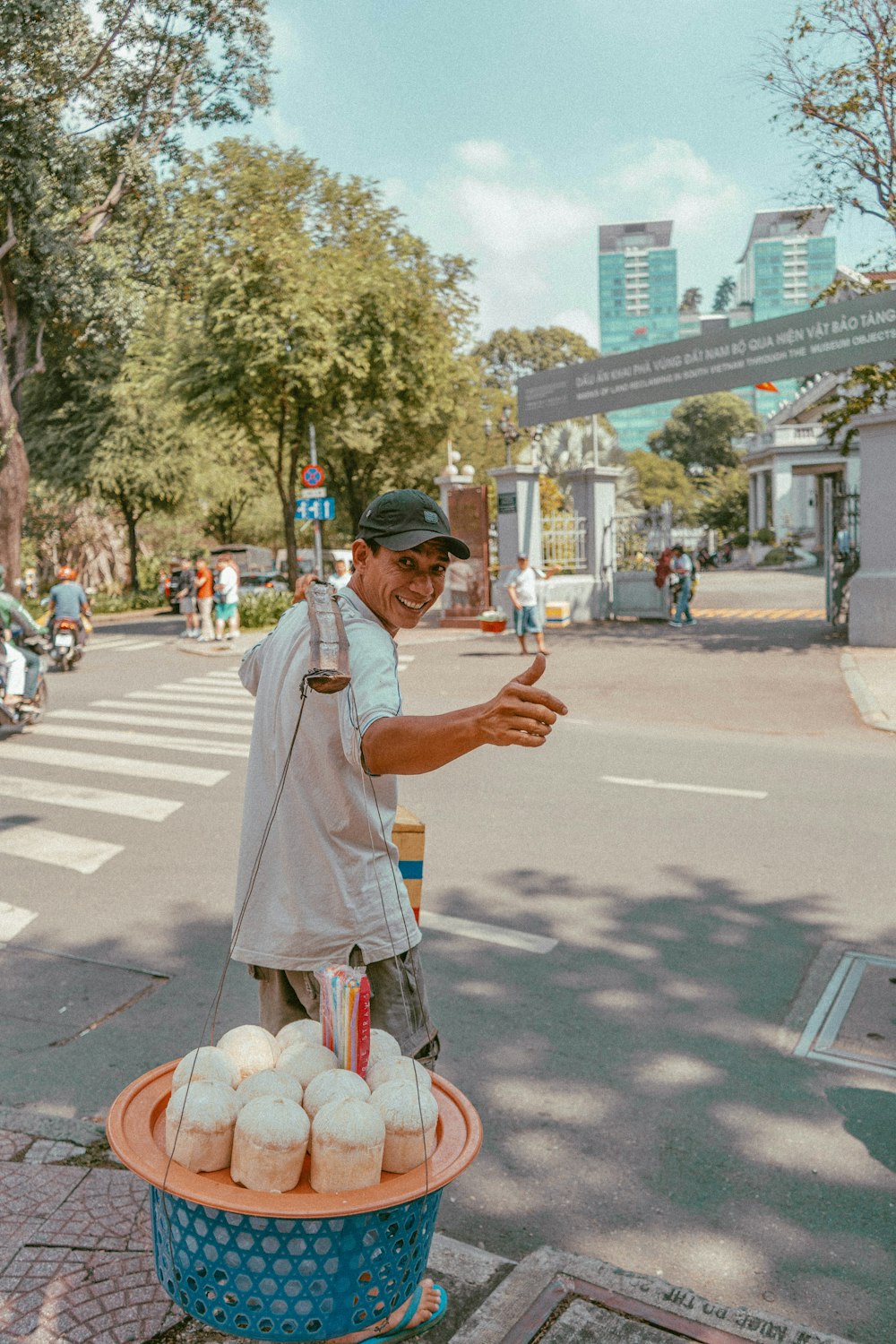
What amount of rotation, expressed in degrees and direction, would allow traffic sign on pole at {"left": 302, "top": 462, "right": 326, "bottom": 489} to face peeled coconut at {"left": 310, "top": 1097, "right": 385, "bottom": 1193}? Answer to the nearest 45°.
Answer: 0° — it already faces it

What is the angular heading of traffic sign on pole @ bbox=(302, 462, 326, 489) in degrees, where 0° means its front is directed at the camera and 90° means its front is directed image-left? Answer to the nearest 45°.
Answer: approximately 0°

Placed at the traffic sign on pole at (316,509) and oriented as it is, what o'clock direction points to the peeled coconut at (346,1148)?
The peeled coconut is roughly at 12 o'clock from the traffic sign on pole.

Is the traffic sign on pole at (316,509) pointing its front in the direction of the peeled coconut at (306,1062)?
yes
